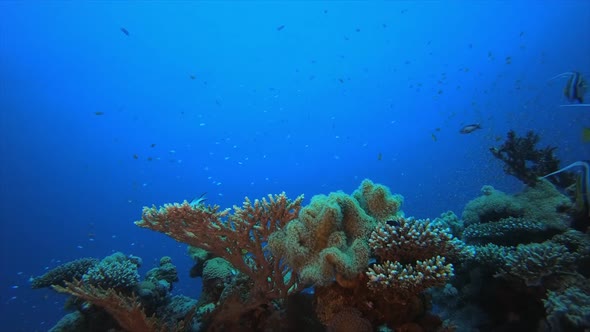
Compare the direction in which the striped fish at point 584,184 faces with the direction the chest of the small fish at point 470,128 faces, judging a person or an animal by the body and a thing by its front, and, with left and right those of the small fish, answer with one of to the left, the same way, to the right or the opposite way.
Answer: the opposite way

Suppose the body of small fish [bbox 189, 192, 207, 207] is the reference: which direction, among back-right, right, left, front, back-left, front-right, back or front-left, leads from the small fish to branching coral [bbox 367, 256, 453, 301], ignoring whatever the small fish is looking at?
back-left

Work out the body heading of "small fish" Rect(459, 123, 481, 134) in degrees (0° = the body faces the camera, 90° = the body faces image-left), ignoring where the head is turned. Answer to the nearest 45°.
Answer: approximately 90°

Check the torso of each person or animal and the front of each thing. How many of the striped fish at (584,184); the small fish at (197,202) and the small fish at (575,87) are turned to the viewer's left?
1

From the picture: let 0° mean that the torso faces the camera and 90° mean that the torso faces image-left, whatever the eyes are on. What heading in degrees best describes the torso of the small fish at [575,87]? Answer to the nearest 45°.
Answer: approximately 270°

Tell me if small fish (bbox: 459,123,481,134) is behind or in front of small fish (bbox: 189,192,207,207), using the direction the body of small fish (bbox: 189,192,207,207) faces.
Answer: behind

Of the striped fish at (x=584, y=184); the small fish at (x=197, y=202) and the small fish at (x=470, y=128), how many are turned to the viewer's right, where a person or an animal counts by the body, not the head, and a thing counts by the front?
1

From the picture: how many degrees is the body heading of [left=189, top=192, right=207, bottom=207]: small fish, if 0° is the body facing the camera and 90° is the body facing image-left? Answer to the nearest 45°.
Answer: approximately 90°

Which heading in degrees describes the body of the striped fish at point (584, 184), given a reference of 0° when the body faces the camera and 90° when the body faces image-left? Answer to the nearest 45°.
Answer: approximately 270°

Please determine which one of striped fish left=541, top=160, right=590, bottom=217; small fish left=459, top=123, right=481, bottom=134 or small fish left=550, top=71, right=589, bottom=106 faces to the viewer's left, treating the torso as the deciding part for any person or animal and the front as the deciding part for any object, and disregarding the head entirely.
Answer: small fish left=459, top=123, right=481, bottom=134

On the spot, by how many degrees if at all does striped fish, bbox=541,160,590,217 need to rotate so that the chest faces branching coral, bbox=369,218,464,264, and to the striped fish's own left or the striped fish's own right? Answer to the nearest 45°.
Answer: approximately 135° to the striped fish's own right

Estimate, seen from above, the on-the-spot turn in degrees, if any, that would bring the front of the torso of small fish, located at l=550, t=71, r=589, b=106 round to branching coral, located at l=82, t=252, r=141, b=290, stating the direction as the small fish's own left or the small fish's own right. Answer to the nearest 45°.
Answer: approximately 135° to the small fish's own right
